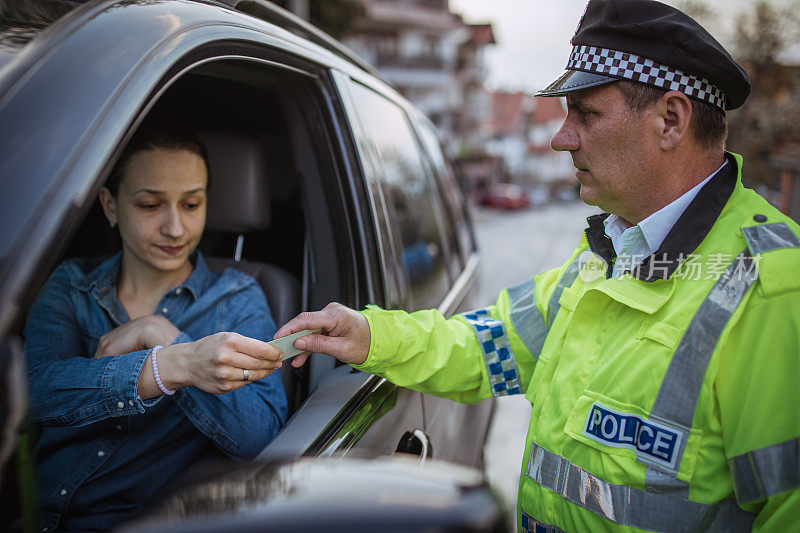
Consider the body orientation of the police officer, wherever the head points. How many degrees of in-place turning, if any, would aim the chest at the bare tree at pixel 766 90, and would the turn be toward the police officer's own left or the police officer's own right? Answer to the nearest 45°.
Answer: approximately 135° to the police officer's own right

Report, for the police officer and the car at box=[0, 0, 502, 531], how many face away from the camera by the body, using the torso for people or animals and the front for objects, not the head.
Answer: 0

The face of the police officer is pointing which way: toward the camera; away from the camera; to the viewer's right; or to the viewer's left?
to the viewer's left

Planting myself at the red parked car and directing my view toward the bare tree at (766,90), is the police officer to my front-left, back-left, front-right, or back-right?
front-right

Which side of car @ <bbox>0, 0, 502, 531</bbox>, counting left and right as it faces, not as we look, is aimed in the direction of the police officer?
left

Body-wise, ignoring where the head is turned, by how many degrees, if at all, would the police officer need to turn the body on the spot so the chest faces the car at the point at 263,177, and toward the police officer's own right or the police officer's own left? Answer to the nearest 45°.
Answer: approximately 45° to the police officer's own right

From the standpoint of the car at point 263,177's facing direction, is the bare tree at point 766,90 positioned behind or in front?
behind

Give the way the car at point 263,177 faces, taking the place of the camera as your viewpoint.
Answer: facing the viewer and to the left of the viewer
